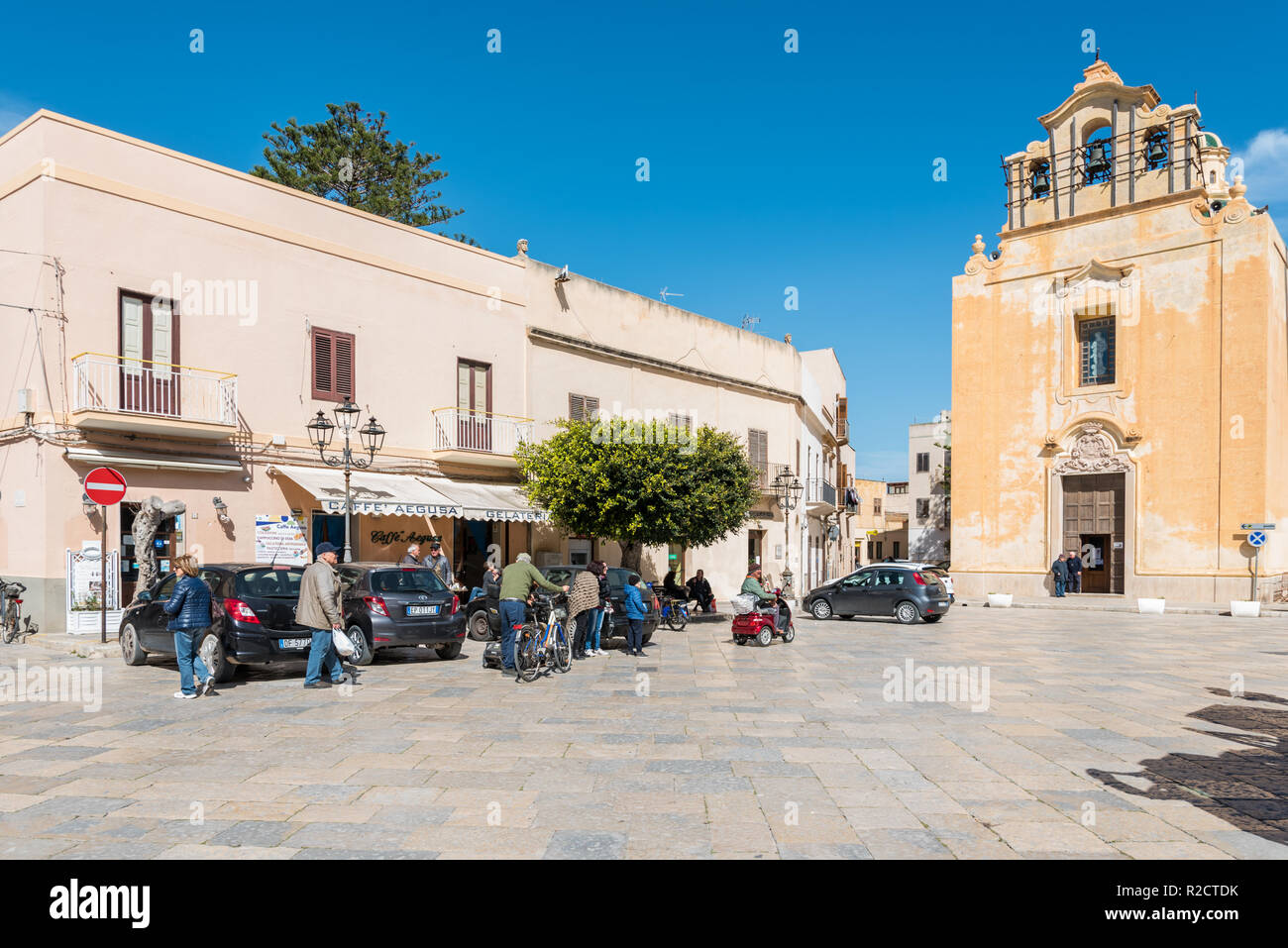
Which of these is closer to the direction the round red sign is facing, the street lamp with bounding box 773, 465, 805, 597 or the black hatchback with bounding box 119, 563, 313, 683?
the black hatchback

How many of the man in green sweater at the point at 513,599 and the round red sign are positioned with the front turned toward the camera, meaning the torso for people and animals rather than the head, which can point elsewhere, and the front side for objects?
1

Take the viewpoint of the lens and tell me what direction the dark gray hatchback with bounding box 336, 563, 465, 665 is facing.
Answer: facing away from the viewer and to the left of the viewer
